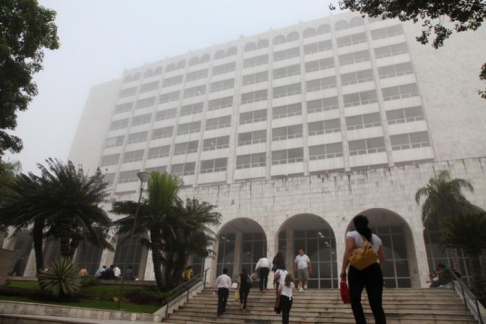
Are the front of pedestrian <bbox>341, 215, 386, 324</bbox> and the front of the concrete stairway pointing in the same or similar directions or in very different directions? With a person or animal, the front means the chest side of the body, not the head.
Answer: very different directions

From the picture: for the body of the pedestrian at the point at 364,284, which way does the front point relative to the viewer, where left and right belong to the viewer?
facing away from the viewer

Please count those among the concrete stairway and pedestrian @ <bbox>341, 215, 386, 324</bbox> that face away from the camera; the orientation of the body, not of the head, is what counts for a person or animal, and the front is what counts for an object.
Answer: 1

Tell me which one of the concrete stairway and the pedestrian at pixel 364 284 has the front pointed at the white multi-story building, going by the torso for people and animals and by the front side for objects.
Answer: the pedestrian

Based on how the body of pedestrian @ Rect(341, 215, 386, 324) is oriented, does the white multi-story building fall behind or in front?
in front

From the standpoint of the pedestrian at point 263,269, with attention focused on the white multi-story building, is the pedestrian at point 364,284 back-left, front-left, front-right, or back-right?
back-right

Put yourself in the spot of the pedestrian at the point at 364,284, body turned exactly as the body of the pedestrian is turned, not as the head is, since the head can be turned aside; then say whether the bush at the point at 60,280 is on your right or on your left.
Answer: on your left

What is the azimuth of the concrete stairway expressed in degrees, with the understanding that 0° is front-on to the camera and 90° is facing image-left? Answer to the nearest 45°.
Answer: approximately 0°

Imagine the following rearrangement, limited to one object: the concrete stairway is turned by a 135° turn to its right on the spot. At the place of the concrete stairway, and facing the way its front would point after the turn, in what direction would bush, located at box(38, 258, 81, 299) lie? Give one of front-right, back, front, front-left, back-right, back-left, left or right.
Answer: front-left

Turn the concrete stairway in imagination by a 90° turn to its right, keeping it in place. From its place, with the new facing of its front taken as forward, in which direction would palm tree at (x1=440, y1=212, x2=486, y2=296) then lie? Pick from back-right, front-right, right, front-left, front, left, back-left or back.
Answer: back

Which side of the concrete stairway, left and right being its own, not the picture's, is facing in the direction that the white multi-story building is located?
back

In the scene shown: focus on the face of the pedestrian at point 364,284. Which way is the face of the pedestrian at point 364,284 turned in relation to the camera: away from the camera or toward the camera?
away from the camera
